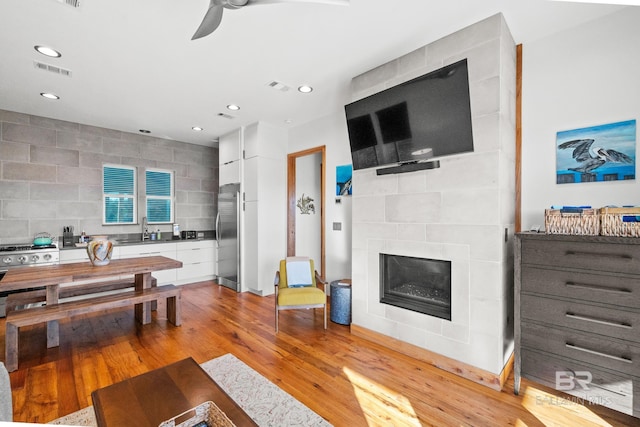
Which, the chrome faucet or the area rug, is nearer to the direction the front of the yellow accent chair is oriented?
the area rug

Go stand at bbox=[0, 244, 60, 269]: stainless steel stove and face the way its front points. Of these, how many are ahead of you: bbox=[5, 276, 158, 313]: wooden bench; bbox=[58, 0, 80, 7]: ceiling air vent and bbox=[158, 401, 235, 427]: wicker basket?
3

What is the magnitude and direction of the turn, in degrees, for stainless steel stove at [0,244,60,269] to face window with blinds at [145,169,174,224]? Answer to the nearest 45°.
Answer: approximately 90° to its left

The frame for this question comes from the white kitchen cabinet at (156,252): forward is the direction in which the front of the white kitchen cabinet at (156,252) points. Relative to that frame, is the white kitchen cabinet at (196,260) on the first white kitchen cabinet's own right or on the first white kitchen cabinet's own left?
on the first white kitchen cabinet's own left

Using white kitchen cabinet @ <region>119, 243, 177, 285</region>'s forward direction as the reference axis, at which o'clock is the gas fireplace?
The gas fireplace is roughly at 11 o'clock from the white kitchen cabinet.

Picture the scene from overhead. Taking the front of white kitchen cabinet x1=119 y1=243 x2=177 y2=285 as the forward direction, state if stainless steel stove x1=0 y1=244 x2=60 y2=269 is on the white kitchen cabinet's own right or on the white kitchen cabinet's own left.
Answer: on the white kitchen cabinet's own right

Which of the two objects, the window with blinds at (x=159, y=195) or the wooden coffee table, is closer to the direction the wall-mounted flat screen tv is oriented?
the wooden coffee table
